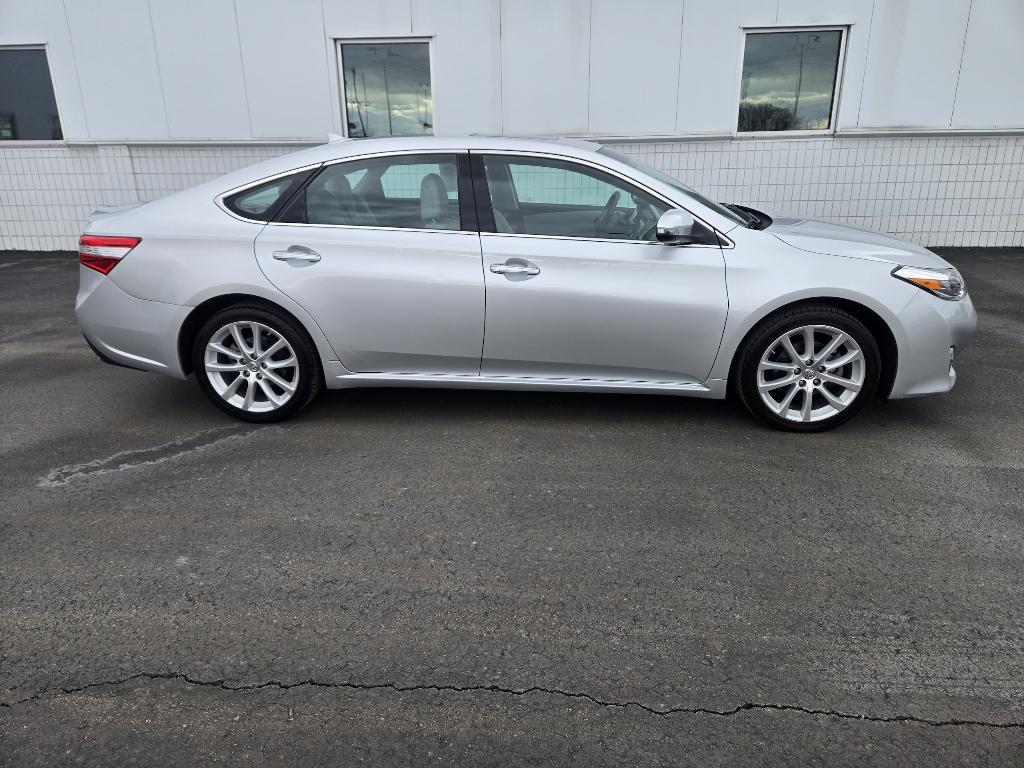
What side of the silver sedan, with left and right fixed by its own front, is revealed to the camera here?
right
